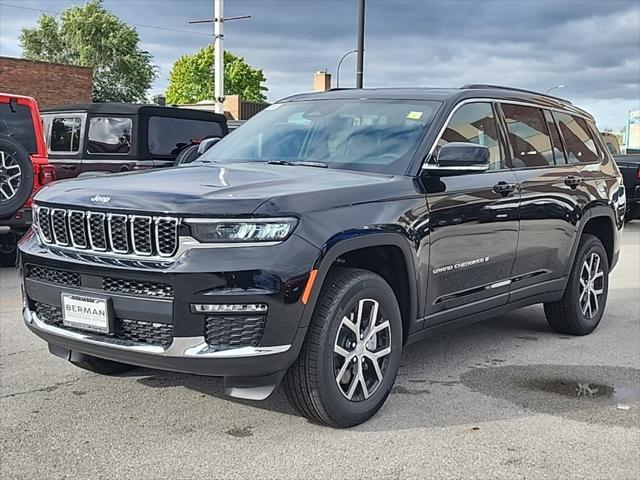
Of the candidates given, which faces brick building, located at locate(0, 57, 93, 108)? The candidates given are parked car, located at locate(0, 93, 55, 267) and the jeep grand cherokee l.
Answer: the parked car

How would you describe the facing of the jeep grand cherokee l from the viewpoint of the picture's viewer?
facing the viewer and to the left of the viewer

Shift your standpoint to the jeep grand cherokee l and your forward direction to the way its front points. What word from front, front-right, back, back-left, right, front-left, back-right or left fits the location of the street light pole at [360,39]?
back-right

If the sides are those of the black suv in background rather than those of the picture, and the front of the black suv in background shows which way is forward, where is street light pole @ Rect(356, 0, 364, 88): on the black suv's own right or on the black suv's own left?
on the black suv's own right

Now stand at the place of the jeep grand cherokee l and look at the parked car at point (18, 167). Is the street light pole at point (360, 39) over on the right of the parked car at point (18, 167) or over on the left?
right

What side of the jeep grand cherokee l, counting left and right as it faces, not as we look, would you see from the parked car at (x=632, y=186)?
back

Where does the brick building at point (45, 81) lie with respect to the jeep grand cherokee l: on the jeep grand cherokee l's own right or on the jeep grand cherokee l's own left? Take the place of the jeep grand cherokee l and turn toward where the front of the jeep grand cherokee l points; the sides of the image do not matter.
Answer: on the jeep grand cherokee l's own right

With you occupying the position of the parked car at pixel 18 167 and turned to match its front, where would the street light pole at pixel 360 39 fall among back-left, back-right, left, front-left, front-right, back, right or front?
front-right

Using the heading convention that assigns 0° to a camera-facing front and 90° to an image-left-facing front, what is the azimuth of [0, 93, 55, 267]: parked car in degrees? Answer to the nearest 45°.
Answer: approximately 180°

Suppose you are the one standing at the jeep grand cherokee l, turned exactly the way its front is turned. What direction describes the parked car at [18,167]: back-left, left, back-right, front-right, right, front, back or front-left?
right

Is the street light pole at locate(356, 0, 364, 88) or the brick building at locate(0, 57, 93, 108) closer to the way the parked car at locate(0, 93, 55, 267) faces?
the brick building

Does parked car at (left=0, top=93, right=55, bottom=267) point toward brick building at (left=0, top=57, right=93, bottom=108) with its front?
yes

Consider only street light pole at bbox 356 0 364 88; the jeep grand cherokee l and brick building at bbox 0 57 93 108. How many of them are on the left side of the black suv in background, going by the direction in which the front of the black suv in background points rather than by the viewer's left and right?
1
